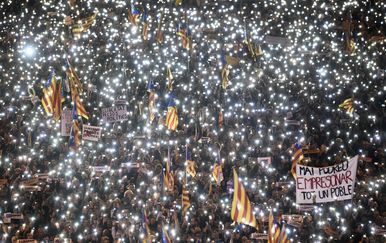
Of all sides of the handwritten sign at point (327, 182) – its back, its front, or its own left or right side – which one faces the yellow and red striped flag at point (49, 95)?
right

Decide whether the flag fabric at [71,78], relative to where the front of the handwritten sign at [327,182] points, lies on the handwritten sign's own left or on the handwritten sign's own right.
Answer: on the handwritten sign's own right

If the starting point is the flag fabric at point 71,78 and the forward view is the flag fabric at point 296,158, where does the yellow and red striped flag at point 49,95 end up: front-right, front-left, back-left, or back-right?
back-right

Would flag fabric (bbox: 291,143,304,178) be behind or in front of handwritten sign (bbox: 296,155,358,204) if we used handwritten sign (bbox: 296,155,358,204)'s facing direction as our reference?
behind

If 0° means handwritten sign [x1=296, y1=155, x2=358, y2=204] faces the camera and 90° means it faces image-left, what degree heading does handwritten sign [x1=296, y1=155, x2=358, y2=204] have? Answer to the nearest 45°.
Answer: approximately 0°

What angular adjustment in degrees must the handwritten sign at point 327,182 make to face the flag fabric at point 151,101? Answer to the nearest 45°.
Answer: approximately 135° to its right

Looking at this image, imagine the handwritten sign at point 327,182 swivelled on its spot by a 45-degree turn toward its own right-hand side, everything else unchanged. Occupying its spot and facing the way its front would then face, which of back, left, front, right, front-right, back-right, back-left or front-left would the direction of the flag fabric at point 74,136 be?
front-right

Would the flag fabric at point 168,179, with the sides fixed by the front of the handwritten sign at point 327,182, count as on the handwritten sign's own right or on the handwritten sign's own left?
on the handwritten sign's own right

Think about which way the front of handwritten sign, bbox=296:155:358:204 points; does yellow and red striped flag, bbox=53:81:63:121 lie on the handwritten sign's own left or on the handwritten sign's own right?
on the handwritten sign's own right

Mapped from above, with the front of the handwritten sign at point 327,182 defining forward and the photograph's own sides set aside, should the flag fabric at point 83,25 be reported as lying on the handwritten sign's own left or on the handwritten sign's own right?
on the handwritten sign's own right

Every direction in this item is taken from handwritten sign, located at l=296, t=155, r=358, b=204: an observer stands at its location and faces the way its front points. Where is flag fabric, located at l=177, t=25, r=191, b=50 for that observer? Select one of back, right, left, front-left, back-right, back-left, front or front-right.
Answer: back-right

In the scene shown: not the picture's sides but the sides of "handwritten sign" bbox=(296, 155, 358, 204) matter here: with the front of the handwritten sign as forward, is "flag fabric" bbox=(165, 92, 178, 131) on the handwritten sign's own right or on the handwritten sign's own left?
on the handwritten sign's own right
